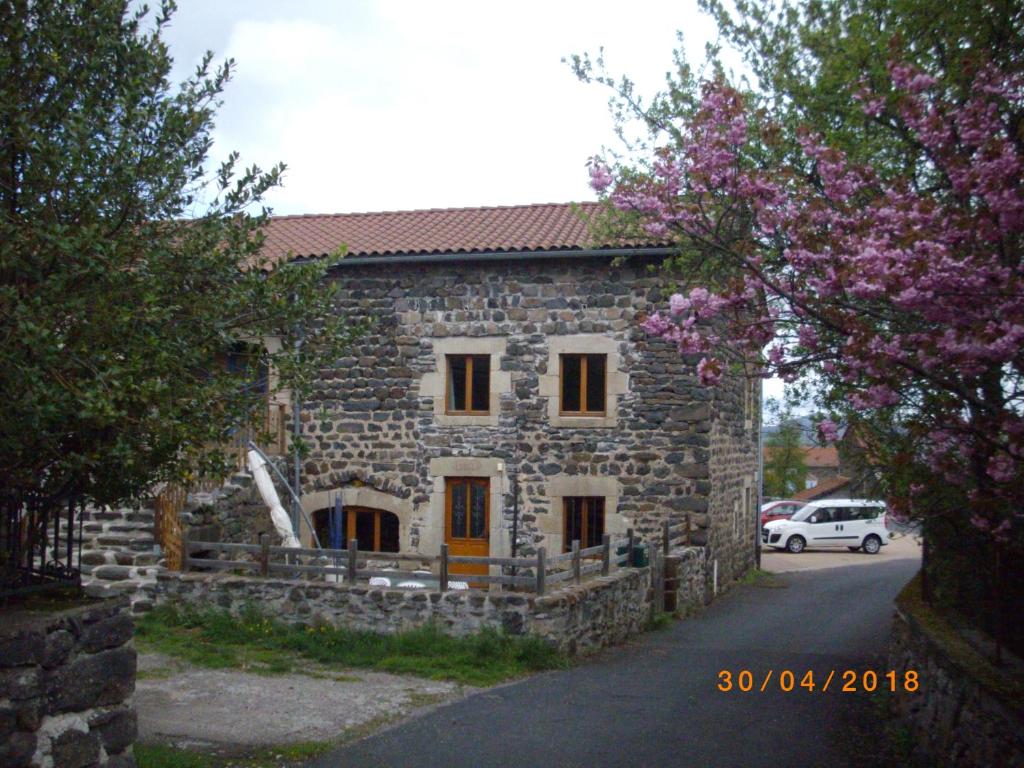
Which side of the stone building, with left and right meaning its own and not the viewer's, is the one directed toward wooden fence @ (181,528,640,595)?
front

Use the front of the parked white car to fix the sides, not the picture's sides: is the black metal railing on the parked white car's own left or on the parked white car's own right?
on the parked white car's own left

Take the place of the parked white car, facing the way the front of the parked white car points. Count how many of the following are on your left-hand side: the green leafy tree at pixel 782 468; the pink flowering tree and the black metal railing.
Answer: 2

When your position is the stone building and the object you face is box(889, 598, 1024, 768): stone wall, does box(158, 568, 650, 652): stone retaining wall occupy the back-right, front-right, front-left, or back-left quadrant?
front-right

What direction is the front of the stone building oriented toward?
toward the camera

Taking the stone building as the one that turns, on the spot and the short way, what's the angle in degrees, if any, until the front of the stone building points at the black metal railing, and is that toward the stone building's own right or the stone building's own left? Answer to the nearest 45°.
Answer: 0° — it already faces it

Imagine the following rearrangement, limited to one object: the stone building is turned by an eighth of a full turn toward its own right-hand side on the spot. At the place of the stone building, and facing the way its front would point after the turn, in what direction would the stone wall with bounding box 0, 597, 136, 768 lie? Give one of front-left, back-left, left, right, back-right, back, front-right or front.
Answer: front-left

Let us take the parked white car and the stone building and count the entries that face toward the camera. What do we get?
1

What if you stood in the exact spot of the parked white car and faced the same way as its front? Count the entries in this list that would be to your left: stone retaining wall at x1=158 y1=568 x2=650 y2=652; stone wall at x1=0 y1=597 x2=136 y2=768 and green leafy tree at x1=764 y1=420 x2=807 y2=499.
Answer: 2

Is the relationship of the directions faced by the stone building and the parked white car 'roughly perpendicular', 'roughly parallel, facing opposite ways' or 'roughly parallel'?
roughly perpendicular

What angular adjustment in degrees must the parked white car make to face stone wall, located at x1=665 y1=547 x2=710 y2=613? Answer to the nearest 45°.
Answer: approximately 90° to its left

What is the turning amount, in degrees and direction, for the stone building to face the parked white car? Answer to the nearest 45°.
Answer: approximately 135° to its left

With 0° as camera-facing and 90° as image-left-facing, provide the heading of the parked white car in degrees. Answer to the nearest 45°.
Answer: approximately 90°
